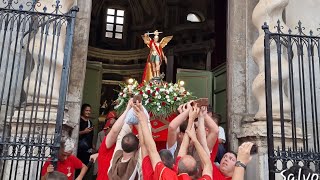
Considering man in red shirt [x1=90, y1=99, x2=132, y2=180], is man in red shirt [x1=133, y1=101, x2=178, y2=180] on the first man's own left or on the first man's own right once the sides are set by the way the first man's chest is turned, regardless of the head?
on the first man's own right

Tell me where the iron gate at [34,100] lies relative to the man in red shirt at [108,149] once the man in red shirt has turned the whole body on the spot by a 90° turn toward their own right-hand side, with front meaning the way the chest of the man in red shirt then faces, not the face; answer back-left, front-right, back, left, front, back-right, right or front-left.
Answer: back-right
